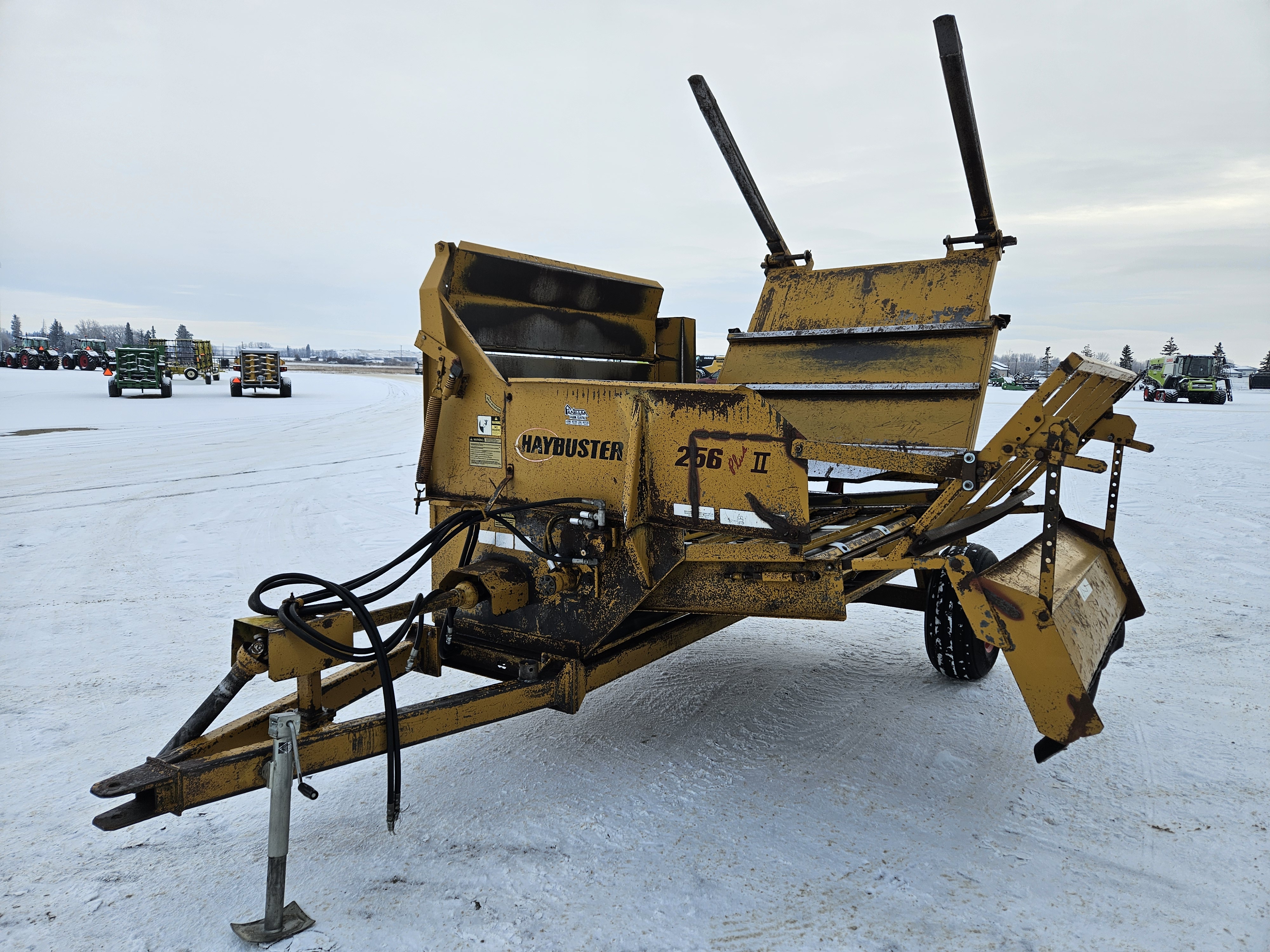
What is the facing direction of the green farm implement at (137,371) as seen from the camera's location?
facing away from the viewer

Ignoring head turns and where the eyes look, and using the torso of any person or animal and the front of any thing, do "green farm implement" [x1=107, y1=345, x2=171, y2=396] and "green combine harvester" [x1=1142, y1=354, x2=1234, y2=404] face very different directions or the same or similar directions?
very different directions

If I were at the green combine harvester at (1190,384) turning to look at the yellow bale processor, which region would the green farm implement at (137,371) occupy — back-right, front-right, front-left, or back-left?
front-right

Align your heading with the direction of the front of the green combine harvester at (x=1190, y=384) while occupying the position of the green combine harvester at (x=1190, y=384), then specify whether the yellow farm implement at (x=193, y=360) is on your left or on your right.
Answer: on your right

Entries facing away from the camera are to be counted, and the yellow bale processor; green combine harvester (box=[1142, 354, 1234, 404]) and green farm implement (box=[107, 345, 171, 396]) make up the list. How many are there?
1

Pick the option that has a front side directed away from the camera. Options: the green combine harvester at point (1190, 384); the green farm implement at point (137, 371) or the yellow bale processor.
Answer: the green farm implement at point (137, 371)

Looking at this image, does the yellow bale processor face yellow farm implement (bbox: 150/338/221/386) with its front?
no

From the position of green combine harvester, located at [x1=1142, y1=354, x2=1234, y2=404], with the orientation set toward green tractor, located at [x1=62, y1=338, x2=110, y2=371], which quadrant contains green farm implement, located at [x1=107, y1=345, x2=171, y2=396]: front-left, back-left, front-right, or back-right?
front-left

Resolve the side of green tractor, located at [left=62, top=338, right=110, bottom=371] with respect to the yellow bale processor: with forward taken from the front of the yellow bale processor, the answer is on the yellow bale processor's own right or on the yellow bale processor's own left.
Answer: on the yellow bale processor's own right

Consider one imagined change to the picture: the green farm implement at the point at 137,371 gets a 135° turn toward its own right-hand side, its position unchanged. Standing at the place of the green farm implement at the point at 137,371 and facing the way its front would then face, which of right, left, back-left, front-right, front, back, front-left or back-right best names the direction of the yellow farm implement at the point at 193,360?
back-left

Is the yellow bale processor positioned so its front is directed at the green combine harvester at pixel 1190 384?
no

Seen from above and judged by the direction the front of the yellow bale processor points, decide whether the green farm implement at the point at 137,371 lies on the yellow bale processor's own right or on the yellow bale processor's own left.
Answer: on the yellow bale processor's own right

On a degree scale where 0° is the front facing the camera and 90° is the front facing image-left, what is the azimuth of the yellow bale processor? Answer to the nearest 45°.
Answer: approximately 45°

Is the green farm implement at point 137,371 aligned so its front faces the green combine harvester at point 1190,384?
no
